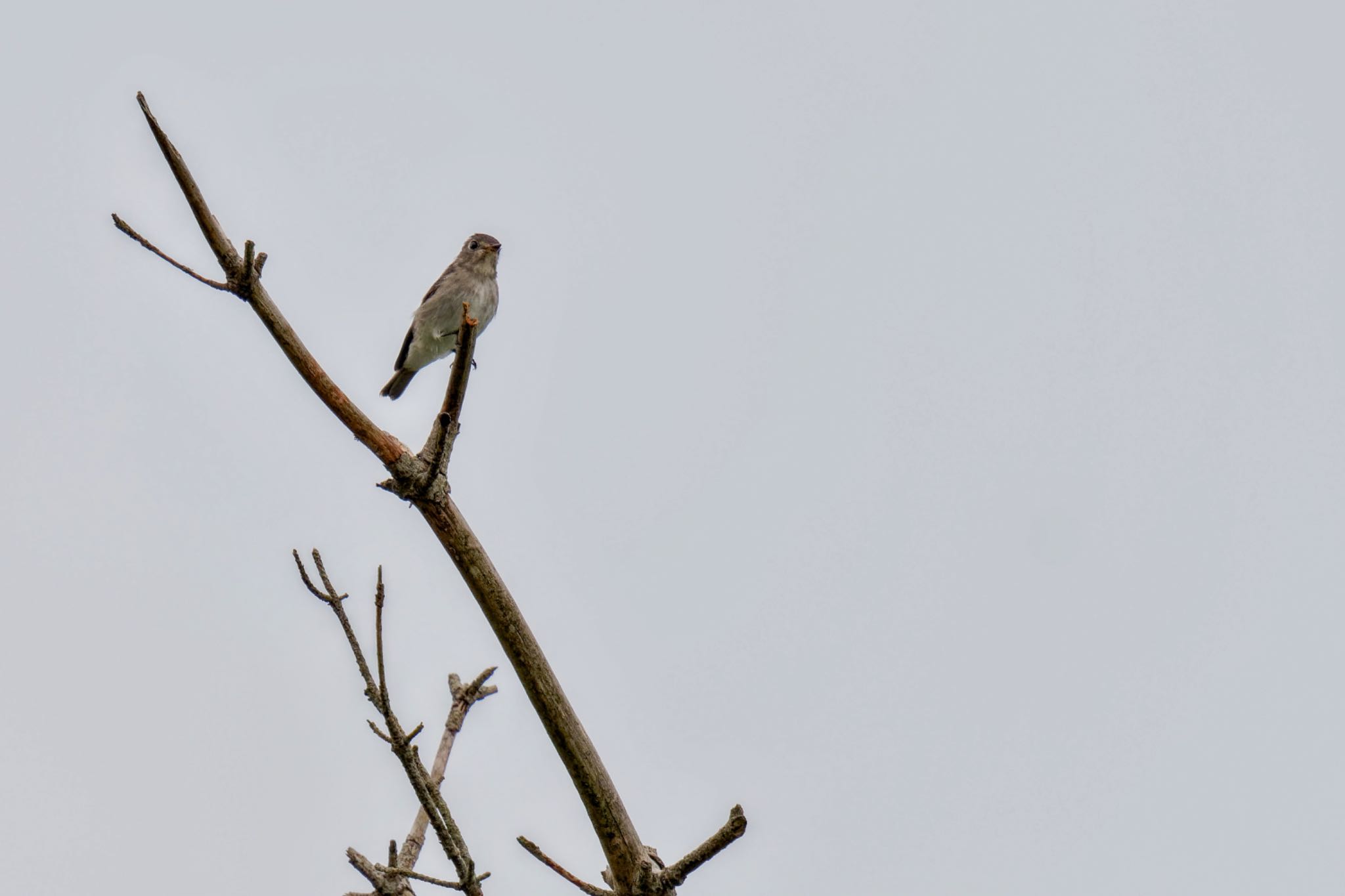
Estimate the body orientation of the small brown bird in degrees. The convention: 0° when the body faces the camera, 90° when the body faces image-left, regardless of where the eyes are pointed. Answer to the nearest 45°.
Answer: approximately 315°
